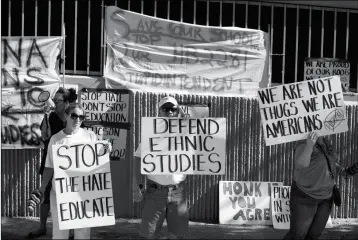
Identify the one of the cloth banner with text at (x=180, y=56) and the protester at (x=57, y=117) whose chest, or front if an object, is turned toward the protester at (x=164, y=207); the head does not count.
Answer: the cloth banner with text

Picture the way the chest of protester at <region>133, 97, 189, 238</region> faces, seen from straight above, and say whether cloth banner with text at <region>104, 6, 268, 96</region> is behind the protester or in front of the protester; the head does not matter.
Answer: behind

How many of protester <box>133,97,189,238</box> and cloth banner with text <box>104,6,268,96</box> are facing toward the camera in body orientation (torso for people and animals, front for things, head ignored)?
2

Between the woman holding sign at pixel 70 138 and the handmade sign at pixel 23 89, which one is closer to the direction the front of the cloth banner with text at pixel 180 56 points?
the woman holding sign

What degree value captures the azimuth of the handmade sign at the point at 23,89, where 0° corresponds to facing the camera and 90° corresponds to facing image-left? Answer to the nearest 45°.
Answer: approximately 0°
